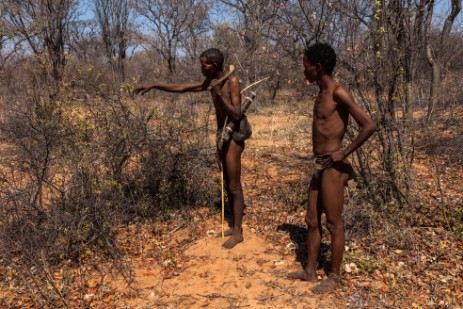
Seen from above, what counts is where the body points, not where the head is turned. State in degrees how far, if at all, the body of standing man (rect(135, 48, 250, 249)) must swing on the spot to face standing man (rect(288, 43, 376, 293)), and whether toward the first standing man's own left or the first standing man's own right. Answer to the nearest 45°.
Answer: approximately 90° to the first standing man's own left

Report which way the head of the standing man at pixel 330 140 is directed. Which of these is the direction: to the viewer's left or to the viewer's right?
to the viewer's left

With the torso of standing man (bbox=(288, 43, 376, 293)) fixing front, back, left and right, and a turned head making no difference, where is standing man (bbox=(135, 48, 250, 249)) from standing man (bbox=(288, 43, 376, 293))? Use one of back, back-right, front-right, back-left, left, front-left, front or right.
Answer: right

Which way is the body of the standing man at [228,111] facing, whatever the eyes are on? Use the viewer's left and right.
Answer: facing the viewer and to the left of the viewer

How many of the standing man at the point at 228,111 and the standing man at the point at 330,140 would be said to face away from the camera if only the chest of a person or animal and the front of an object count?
0

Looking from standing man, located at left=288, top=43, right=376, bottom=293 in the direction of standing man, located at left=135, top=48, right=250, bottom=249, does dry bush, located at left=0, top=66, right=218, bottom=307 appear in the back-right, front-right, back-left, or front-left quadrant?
front-left

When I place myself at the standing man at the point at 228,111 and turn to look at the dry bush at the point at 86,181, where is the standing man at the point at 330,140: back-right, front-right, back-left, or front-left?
back-left

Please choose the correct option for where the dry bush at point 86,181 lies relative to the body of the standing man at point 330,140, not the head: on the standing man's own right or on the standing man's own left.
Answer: on the standing man's own right
